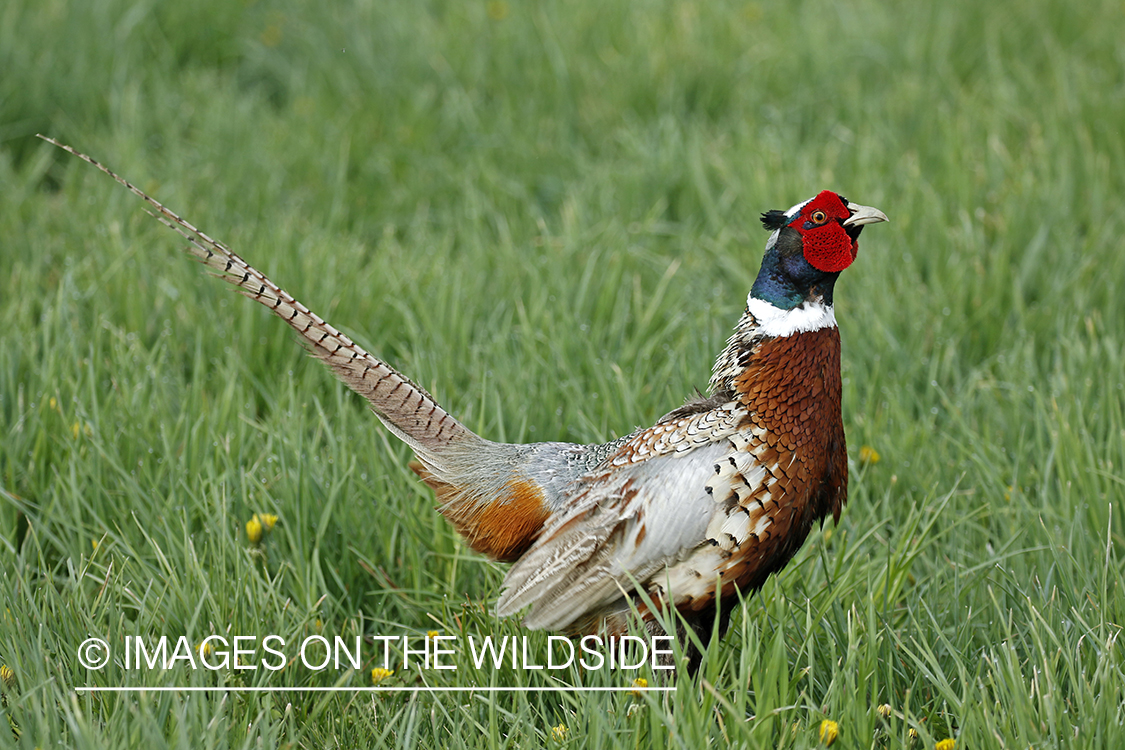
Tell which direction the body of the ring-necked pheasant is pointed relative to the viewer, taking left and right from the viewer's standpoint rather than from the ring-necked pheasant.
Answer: facing to the right of the viewer

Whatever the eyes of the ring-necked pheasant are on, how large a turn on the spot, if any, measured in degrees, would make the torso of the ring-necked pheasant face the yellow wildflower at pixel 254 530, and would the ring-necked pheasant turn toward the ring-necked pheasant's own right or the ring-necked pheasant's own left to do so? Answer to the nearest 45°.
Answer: approximately 135° to the ring-necked pheasant's own left
